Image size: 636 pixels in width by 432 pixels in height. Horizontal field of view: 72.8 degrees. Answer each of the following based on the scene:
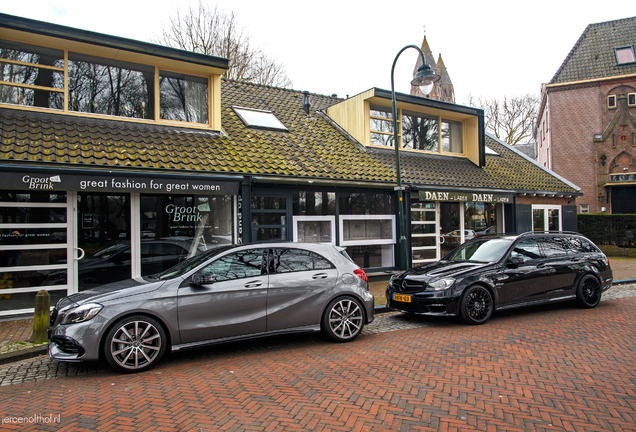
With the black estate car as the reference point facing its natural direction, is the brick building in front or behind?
behind

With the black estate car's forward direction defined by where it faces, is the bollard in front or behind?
in front

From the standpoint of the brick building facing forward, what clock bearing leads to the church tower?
The church tower is roughly at 4 o'clock from the brick building.

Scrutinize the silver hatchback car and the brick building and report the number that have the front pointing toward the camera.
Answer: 1

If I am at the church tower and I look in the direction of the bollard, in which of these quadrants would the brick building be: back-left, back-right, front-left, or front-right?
front-left

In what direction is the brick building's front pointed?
toward the camera

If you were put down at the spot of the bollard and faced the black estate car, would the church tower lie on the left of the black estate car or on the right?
left

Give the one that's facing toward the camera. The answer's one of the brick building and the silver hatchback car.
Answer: the brick building

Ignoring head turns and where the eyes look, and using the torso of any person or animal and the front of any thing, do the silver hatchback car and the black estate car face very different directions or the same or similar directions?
same or similar directions

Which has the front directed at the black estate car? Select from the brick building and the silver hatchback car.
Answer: the brick building

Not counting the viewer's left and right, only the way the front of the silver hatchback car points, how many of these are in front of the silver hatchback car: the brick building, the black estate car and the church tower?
0

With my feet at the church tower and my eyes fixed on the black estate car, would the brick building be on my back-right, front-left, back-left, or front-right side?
front-left

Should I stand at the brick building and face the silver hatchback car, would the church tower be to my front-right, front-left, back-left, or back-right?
back-right

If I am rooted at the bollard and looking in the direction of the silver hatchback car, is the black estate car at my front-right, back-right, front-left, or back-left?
front-left

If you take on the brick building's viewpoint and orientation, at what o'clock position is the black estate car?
The black estate car is roughly at 12 o'clock from the brick building.

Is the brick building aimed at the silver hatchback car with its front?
yes

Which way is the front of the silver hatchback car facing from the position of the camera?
facing to the left of the viewer

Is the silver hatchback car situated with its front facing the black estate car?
no

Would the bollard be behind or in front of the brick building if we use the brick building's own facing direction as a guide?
in front
